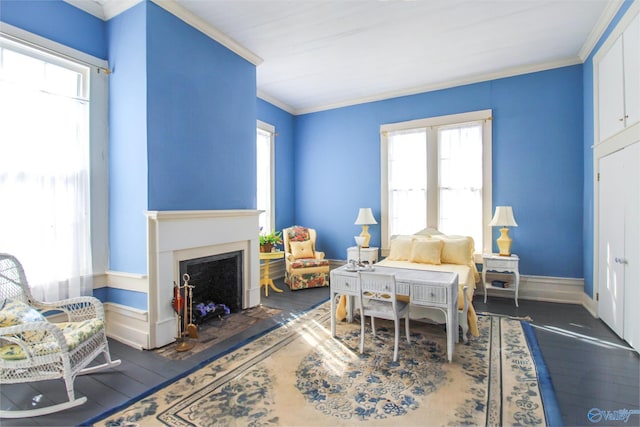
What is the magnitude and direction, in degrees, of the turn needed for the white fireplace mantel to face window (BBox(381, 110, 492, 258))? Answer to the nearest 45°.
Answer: approximately 45° to its left

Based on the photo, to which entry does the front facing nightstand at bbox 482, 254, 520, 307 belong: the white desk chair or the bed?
the white desk chair

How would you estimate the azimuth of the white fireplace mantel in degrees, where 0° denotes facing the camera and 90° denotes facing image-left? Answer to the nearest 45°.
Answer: approximately 315°

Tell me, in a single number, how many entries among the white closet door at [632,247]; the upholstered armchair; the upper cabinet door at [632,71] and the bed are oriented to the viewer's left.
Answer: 2

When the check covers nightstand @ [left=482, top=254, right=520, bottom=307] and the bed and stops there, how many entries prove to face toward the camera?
2

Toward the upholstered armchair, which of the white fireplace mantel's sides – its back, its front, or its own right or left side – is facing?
left

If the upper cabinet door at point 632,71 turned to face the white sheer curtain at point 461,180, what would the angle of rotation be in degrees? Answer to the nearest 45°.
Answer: approximately 45° to its right

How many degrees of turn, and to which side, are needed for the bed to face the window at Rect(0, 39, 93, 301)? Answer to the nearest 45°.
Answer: approximately 45° to its right

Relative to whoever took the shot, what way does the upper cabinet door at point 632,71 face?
facing to the left of the viewer

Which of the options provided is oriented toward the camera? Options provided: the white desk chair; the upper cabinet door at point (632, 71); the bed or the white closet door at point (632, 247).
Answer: the bed

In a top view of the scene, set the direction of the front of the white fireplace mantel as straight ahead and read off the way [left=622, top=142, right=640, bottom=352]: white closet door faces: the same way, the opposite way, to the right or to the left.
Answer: the opposite way

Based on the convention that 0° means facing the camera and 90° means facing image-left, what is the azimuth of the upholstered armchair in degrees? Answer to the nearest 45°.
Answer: approximately 315°

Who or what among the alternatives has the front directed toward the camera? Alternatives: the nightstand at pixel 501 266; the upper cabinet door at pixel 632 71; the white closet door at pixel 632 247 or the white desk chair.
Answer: the nightstand
